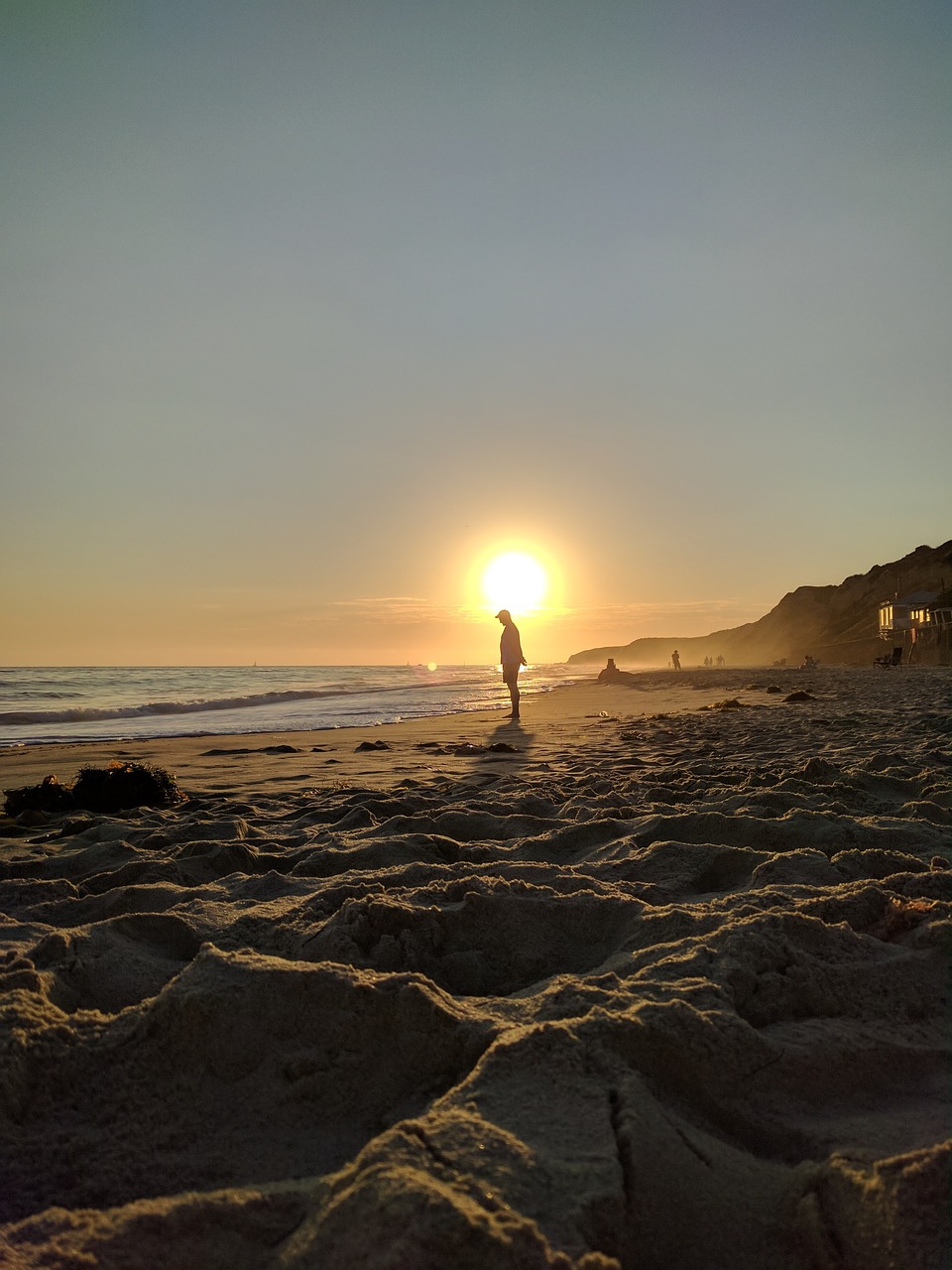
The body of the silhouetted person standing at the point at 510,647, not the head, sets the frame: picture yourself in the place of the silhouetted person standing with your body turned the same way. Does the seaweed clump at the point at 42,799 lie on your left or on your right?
on your left

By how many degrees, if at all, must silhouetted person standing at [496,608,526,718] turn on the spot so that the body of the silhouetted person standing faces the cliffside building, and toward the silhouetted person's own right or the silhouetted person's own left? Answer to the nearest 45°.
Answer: approximately 135° to the silhouetted person's own right

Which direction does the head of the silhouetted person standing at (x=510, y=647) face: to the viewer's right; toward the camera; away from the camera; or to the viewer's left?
to the viewer's left

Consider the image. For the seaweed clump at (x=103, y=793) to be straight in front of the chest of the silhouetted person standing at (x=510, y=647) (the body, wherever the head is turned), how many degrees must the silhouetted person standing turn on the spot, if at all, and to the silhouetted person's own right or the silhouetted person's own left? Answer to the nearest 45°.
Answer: approximately 90° to the silhouetted person's own left

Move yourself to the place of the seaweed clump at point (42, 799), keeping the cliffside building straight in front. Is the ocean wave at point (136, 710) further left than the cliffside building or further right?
left

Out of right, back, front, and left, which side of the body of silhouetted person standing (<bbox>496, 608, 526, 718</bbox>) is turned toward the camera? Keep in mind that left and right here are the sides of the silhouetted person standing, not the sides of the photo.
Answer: left

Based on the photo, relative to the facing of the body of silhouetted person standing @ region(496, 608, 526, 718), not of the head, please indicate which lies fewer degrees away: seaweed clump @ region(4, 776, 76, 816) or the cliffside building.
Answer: the seaweed clump
